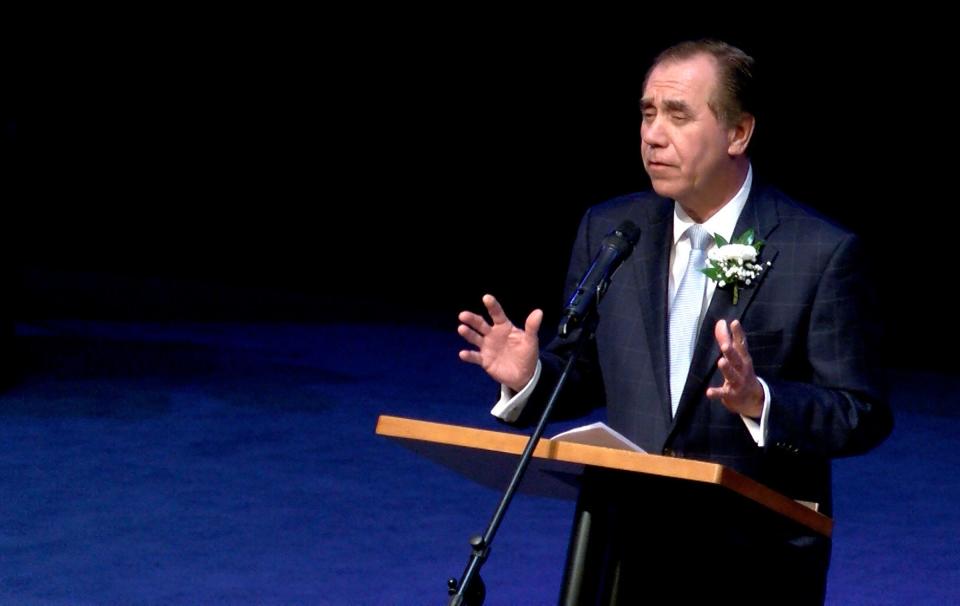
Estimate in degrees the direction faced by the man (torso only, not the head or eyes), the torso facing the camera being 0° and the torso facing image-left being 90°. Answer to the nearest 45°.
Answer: approximately 45°
